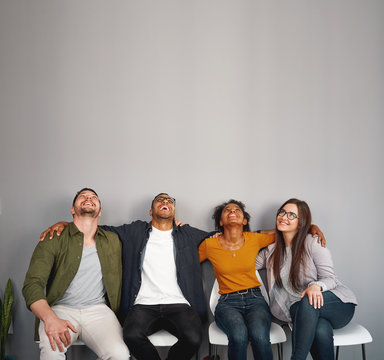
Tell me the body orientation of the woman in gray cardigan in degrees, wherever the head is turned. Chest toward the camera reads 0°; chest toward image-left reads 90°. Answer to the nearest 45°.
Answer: approximately 45°

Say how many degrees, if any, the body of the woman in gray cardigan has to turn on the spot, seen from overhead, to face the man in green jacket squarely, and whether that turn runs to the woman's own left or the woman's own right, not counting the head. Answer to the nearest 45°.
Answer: approximately 45° to the woman's own right

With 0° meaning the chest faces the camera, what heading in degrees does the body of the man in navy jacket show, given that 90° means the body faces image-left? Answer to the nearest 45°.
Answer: approximately 0°

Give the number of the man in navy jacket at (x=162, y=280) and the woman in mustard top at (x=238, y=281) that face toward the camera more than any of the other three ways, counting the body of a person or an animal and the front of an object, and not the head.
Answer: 2

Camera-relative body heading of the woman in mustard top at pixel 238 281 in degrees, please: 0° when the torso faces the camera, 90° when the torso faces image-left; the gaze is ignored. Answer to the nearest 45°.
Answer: approximately 0°

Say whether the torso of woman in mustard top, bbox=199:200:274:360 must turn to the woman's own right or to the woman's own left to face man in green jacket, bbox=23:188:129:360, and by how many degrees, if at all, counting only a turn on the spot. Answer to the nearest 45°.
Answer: approximately 90° to the woman's own right
